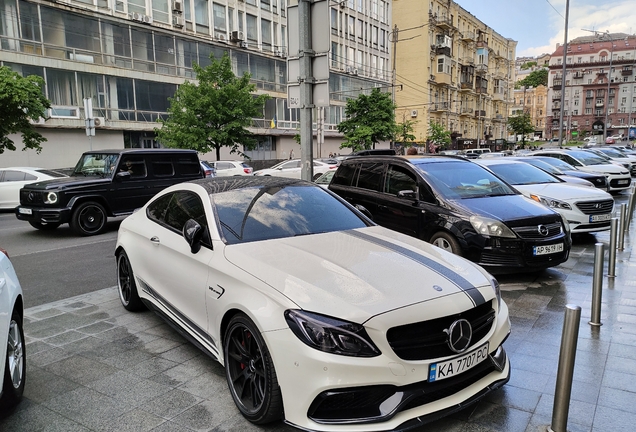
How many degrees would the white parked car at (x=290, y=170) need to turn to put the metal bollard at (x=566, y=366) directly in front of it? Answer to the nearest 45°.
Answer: approximately 90° to its left

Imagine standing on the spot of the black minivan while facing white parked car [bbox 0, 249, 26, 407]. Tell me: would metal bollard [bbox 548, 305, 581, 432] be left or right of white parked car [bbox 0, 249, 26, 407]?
left

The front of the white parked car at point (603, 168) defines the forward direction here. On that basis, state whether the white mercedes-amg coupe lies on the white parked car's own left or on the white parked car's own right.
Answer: on the white parked car's own right

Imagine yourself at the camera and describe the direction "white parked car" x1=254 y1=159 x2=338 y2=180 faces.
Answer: facing to the left of the viewer

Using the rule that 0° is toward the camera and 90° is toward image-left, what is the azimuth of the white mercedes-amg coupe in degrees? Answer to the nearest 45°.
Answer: approximately 315°

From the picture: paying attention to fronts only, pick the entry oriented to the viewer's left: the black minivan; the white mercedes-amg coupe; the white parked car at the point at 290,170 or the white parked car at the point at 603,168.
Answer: the white parked car at the point at 290,170

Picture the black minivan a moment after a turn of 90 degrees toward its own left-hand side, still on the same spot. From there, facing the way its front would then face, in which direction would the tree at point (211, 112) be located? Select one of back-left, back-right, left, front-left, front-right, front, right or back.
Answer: left

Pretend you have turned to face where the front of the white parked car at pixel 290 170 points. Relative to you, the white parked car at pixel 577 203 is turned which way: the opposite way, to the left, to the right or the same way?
to the left

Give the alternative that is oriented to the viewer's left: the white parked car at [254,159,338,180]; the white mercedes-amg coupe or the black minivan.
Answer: the white parked car

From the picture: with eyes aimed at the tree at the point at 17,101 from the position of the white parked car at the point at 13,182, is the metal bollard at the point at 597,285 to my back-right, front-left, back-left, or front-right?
back-right

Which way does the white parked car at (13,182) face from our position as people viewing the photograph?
facing to the left of the viewer

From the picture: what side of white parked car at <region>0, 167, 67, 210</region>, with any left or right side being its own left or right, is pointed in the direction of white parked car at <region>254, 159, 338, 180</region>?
back
